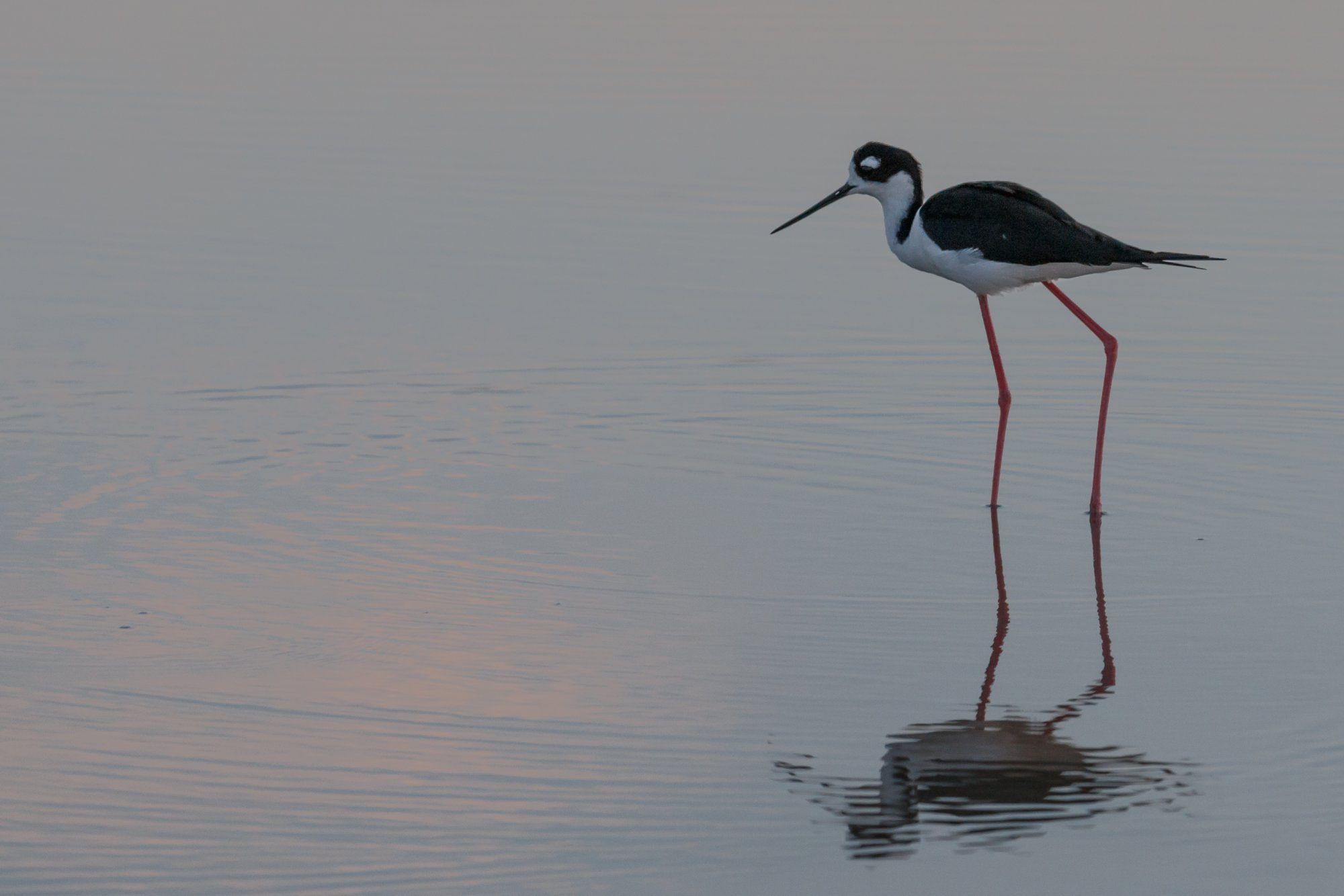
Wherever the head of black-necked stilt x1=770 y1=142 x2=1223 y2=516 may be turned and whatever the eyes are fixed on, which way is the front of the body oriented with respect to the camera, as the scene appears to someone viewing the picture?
to the viewer's left
